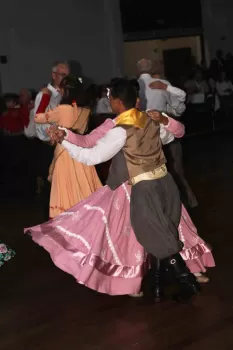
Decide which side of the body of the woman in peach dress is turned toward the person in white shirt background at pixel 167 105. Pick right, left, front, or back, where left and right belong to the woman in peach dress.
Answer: right

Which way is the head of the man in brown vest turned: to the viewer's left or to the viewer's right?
to the viewer's left

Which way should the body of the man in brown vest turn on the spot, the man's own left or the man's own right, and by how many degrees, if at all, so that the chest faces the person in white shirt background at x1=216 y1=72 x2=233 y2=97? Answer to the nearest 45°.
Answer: approximately 45° to the man's own right

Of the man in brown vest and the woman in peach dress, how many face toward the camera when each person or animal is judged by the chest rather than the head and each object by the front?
0

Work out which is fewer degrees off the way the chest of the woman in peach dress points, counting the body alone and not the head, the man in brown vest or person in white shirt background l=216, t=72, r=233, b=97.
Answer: the person in white shirt background

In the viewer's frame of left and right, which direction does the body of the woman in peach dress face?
facing away from the viewer and to the left of the viewer

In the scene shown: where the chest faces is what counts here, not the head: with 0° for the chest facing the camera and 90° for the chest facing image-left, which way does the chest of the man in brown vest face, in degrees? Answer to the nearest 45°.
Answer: approximately 135°

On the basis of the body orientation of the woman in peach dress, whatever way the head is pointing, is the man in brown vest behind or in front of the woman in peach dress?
behind

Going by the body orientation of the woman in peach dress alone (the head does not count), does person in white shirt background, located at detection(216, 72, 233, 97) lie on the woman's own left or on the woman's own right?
on the woman's own right
